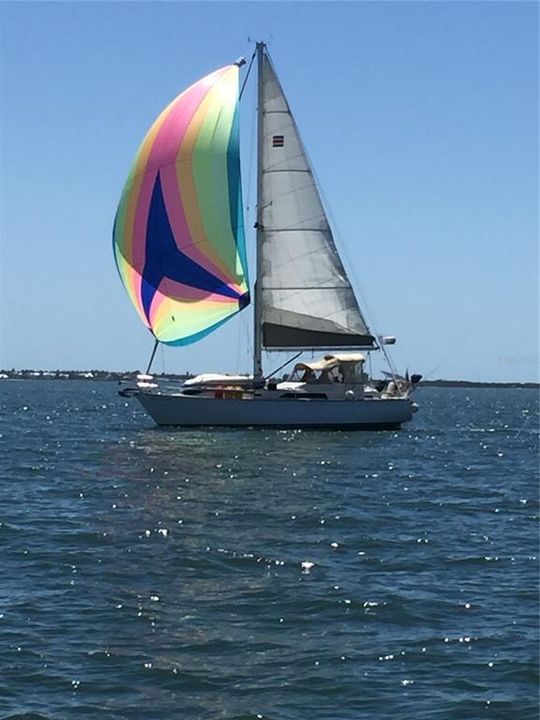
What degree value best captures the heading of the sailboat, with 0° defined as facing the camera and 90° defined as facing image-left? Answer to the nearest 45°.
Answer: approximately 90°
